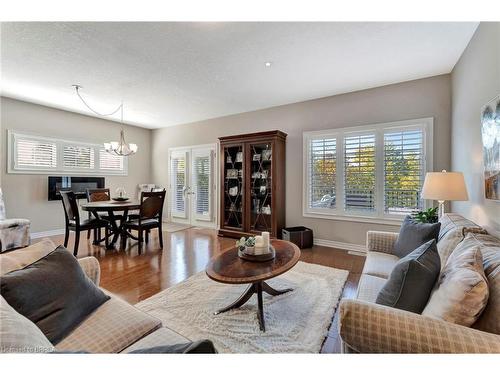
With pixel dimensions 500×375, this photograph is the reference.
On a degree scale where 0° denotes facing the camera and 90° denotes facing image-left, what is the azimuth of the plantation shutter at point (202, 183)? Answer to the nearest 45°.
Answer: approximately 45°

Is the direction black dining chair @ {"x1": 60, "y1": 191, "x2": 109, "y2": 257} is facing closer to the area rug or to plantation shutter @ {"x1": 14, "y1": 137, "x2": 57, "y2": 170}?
the area rug

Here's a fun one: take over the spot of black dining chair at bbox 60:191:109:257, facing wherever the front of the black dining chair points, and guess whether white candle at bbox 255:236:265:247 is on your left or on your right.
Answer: on your right

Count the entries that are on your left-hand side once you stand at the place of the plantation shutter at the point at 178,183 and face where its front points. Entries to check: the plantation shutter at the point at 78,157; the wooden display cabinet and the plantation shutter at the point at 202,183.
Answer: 2

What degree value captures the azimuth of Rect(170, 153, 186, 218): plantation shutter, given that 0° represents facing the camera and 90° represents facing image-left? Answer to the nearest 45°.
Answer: approximately 45°

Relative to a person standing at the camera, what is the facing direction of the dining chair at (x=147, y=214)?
facing away from the viewer and to the left of the viewer
